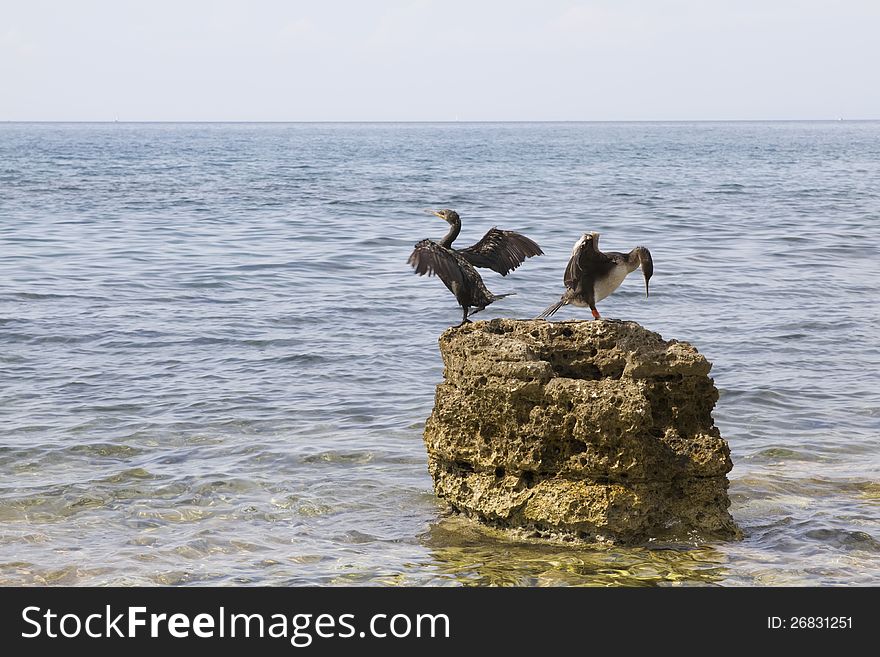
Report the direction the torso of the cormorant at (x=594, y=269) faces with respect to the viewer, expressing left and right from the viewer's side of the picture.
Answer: facing to the right of the viewer

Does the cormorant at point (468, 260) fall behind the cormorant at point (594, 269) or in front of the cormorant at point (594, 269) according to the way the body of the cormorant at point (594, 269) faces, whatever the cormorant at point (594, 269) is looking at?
behind
